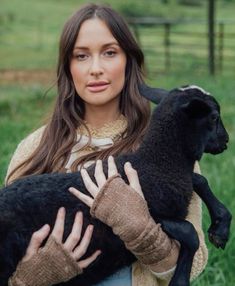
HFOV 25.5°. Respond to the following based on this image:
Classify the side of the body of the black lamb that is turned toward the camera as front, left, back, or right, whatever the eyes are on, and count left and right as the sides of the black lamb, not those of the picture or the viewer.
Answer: right

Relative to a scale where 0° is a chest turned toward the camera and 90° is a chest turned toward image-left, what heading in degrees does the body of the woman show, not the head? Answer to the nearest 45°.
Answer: approximately 0°
